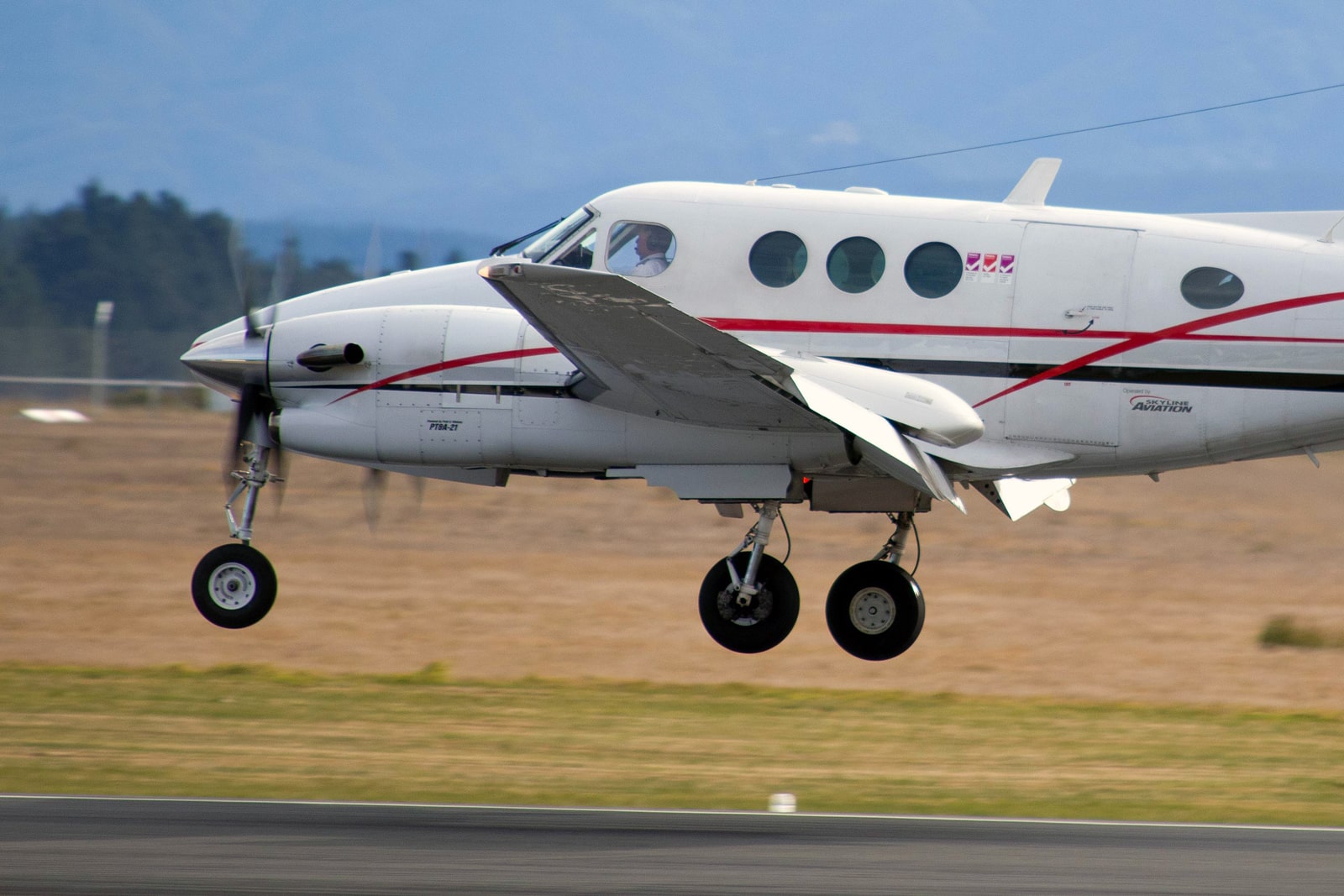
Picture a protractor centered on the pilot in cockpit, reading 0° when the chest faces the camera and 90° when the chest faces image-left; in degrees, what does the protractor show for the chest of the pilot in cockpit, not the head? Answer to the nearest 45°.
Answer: approximately 90°

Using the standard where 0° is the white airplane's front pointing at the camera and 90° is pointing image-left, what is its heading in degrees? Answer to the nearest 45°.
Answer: approximately 90°

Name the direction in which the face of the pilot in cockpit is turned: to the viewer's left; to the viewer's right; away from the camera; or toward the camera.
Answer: to the viewer's left
